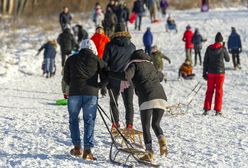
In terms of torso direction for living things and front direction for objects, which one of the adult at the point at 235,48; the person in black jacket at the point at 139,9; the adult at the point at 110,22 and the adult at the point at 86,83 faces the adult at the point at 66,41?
the adult at the point at 86,83

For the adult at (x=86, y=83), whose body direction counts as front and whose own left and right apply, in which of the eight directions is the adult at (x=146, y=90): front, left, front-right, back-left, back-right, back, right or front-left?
right

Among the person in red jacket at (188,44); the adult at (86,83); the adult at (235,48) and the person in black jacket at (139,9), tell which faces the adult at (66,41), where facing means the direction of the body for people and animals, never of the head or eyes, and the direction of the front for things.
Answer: the adult at (86,83)

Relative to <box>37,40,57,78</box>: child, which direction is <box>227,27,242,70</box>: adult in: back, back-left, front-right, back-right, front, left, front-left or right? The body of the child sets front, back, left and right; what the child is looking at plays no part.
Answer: right

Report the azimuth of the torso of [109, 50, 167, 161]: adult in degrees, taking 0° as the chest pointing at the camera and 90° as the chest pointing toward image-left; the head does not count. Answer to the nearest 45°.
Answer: approximately 135°

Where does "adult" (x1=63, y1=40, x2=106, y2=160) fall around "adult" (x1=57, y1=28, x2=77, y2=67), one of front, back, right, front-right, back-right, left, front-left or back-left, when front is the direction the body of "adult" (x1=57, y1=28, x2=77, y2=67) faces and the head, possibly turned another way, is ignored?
back

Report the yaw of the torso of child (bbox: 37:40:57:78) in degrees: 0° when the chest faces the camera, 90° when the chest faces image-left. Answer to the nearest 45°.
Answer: approximately 180°

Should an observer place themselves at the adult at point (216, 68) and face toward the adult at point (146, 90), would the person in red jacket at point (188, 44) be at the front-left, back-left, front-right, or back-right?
back-right
